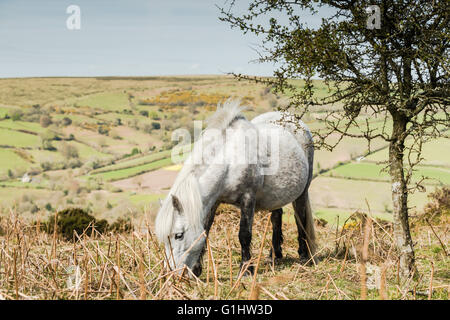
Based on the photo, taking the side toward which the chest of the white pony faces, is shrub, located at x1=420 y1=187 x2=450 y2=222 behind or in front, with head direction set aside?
behind

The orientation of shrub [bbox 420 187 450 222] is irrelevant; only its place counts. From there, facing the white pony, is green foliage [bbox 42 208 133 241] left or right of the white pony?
right

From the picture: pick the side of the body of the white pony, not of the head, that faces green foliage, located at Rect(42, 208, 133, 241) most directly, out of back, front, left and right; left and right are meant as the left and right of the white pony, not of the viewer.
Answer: right

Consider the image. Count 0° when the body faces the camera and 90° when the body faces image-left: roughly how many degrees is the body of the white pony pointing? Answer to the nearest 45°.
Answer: approximately 45°
